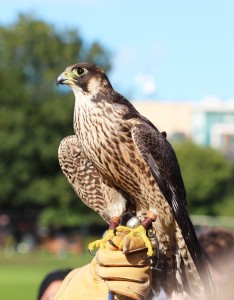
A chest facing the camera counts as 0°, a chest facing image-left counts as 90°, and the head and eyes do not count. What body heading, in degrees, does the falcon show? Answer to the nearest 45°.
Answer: approximately 45°
